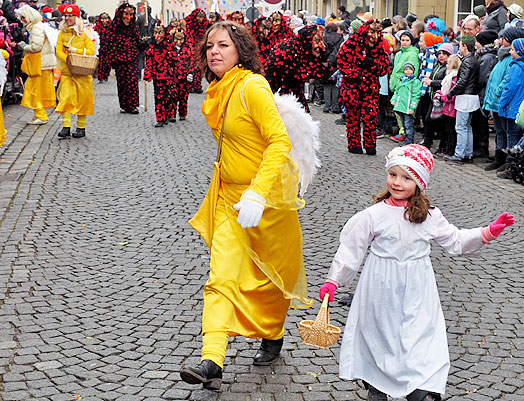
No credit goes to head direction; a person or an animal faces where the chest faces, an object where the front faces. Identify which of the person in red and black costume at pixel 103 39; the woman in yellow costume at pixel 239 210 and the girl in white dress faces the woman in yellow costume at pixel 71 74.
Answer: the person in red and black costume

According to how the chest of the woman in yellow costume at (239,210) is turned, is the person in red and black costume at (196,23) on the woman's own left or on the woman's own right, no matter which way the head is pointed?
on the woman's own right

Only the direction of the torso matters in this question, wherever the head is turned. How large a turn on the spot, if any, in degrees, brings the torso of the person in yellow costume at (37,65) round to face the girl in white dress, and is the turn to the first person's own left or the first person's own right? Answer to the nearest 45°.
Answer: approximately 90° to the first person's own left

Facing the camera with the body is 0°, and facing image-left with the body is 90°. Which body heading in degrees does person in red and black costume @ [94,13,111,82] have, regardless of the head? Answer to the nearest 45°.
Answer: approximately 0°

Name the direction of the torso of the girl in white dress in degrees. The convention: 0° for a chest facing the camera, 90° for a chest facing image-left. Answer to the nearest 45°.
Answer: approximately 0°

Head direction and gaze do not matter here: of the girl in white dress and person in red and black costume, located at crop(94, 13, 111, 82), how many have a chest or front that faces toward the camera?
2
